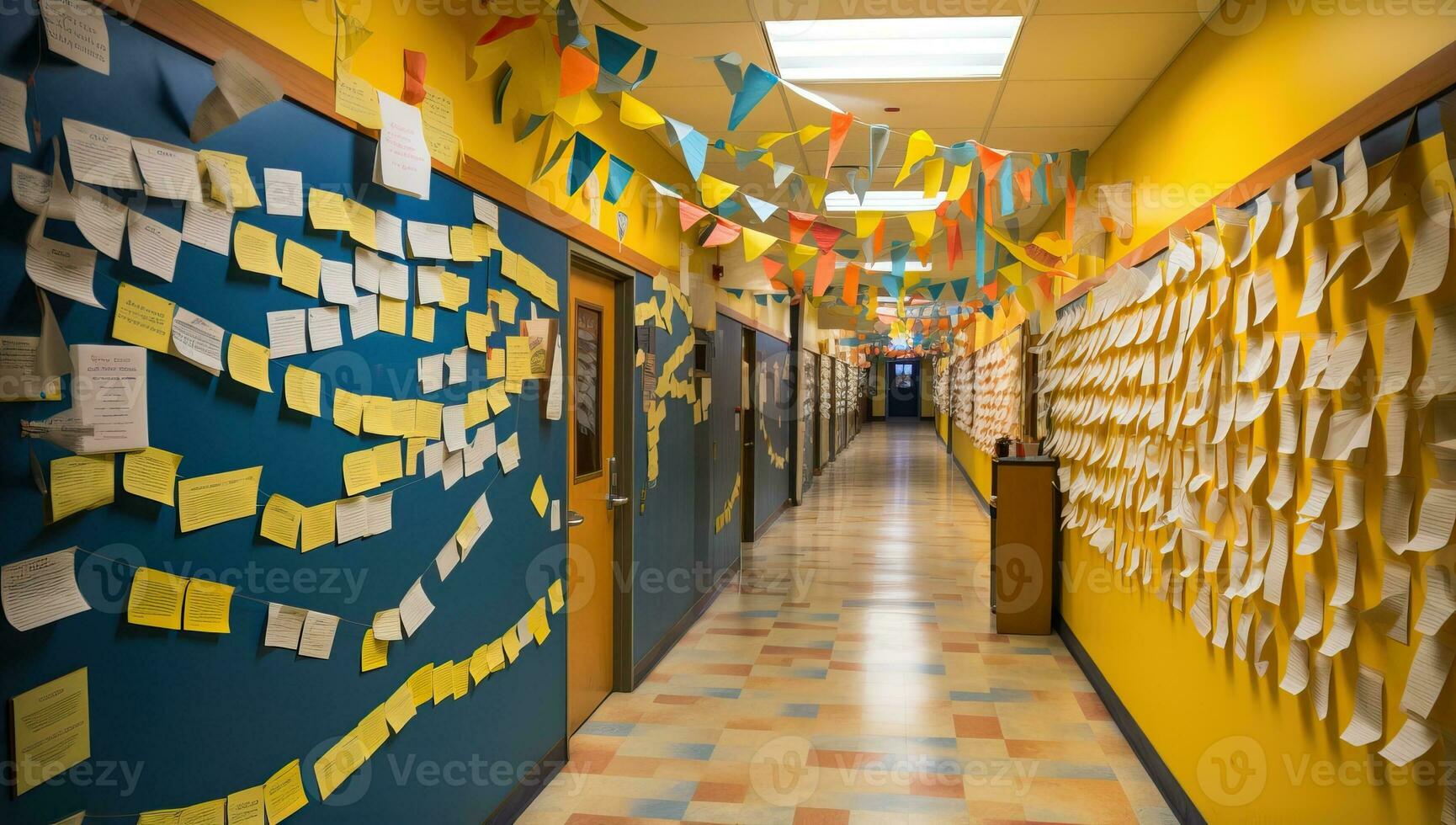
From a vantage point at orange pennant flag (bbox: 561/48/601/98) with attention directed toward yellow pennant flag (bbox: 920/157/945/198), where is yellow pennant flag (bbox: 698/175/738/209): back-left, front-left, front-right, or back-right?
front-left

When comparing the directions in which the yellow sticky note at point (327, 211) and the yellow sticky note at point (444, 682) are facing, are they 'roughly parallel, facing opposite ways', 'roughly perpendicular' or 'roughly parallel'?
roughly parallel

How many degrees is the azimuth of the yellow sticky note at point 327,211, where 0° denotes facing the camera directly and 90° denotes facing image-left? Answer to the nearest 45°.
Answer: approximately 315°

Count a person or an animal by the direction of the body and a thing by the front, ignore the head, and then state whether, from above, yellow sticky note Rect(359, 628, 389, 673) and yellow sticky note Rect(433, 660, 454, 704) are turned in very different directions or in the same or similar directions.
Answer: same or similar directions

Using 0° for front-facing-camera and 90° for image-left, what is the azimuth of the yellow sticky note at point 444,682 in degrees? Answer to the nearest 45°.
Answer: approximately 315°

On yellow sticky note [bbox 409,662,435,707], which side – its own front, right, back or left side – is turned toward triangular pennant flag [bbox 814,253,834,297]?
left

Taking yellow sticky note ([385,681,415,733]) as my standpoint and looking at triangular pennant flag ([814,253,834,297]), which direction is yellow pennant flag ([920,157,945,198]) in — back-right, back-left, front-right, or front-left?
front-right

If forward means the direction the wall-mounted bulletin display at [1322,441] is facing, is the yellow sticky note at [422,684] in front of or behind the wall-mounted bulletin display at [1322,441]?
in front

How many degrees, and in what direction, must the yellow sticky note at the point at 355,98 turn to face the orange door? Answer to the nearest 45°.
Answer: approximately 90° to its left

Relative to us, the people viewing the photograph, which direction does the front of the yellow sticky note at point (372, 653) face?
facing the viewer and to the right of the viewer

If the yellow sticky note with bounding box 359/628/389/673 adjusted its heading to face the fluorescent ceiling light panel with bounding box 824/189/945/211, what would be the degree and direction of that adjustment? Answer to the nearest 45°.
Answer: approximately 90° to its left

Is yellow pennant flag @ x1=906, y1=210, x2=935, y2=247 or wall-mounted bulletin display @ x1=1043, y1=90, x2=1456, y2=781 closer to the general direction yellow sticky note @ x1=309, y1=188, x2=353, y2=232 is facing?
the wall-mounted bulletin display
